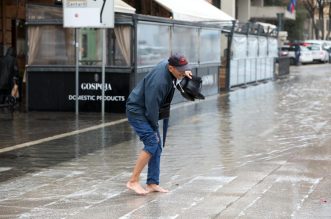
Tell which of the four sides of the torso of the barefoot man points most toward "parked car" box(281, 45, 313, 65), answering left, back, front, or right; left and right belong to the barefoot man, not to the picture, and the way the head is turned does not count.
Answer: left

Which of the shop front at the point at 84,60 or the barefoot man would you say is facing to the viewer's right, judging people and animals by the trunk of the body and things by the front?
the barefoot man

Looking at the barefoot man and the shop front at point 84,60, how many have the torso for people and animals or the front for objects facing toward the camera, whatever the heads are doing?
1

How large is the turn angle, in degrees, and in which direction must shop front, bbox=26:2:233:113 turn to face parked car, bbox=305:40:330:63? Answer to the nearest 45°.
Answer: approximately 135° to its left

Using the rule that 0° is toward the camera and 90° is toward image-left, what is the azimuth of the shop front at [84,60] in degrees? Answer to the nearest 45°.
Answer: approximately 0°

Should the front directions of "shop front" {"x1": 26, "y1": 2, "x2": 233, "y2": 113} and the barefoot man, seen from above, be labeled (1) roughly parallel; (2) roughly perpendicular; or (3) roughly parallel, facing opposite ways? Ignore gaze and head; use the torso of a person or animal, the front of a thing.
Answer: roughly perpendicular

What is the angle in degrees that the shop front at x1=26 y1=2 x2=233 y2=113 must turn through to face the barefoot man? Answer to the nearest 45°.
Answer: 0° — it already faces them

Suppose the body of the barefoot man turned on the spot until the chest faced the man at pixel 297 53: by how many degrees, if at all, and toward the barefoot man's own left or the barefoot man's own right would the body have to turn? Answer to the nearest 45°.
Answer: approximately 90° to the barefoot man's own left

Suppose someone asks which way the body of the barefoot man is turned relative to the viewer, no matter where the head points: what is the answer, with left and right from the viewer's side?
facing to the right of the viewer

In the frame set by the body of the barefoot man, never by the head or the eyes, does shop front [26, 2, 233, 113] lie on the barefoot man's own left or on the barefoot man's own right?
on the barefoot man's own left
